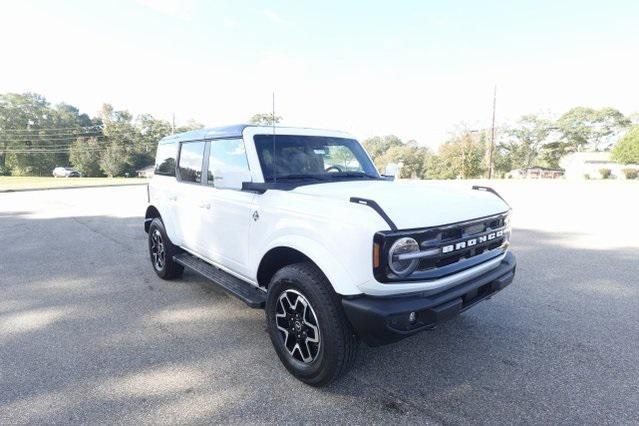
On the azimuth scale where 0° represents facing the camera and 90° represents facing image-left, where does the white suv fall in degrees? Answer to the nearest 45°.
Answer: approximately 315°

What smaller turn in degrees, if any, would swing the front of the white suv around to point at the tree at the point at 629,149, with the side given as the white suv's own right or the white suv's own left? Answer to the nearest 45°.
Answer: approximately 90° to the white suv's own left
